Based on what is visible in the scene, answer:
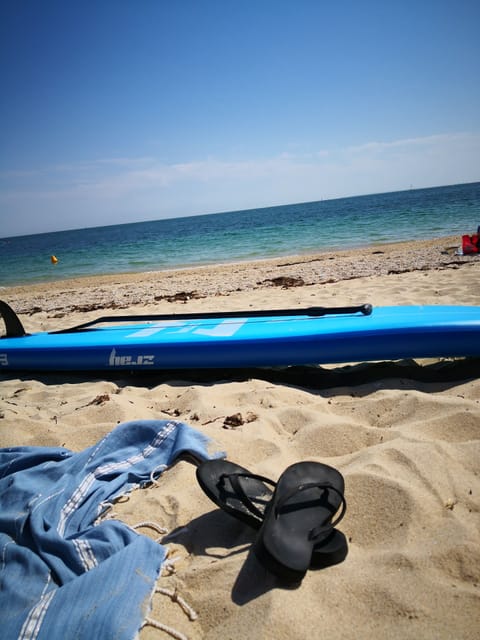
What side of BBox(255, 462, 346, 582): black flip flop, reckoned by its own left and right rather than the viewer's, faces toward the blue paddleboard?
front

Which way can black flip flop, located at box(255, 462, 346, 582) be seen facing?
away from the camera

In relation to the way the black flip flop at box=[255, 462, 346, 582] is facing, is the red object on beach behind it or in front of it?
in front

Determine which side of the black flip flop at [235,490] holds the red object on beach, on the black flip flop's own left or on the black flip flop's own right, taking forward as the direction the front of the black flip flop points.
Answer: on the black flip flop's own right

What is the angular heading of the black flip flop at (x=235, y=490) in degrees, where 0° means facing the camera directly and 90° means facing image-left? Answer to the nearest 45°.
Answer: approximately 135°
